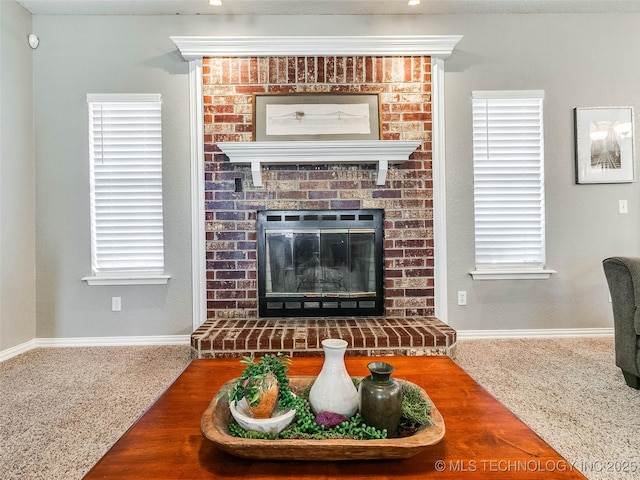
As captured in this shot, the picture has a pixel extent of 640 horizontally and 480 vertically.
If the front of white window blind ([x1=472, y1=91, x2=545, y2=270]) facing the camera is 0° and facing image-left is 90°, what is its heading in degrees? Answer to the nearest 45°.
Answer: approximately 0°

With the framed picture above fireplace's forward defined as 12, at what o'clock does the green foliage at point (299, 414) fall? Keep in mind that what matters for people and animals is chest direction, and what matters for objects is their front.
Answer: The green foliage is roughly at 12 o'clock from the framed picture above fireplace.

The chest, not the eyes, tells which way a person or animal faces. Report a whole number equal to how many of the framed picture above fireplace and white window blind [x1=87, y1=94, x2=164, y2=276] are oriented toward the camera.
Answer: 2

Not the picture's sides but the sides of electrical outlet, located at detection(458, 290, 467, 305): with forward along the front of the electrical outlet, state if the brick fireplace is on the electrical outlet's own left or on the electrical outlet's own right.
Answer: on the electrical outlet's own right

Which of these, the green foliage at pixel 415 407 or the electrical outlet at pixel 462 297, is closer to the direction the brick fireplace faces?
the green foliage

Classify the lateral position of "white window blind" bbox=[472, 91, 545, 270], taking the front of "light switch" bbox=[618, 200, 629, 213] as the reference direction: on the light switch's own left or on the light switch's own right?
on the light switch's own right

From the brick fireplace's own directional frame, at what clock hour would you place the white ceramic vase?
The white ceramic vase is roughly at 12 o'clock from the brick fireplace.

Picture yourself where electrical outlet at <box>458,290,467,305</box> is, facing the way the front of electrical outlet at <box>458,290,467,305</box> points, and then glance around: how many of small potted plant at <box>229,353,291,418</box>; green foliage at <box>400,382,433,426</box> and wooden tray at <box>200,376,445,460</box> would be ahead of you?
3

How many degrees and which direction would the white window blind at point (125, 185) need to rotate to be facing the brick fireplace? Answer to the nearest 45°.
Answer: approximately 45° to its left

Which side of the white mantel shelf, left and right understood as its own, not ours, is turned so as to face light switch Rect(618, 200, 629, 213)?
left

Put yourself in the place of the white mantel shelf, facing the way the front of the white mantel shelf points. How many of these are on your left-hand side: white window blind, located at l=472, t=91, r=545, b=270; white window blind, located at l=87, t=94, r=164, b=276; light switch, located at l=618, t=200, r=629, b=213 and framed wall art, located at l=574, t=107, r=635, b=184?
3

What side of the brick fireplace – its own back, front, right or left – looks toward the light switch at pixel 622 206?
left
